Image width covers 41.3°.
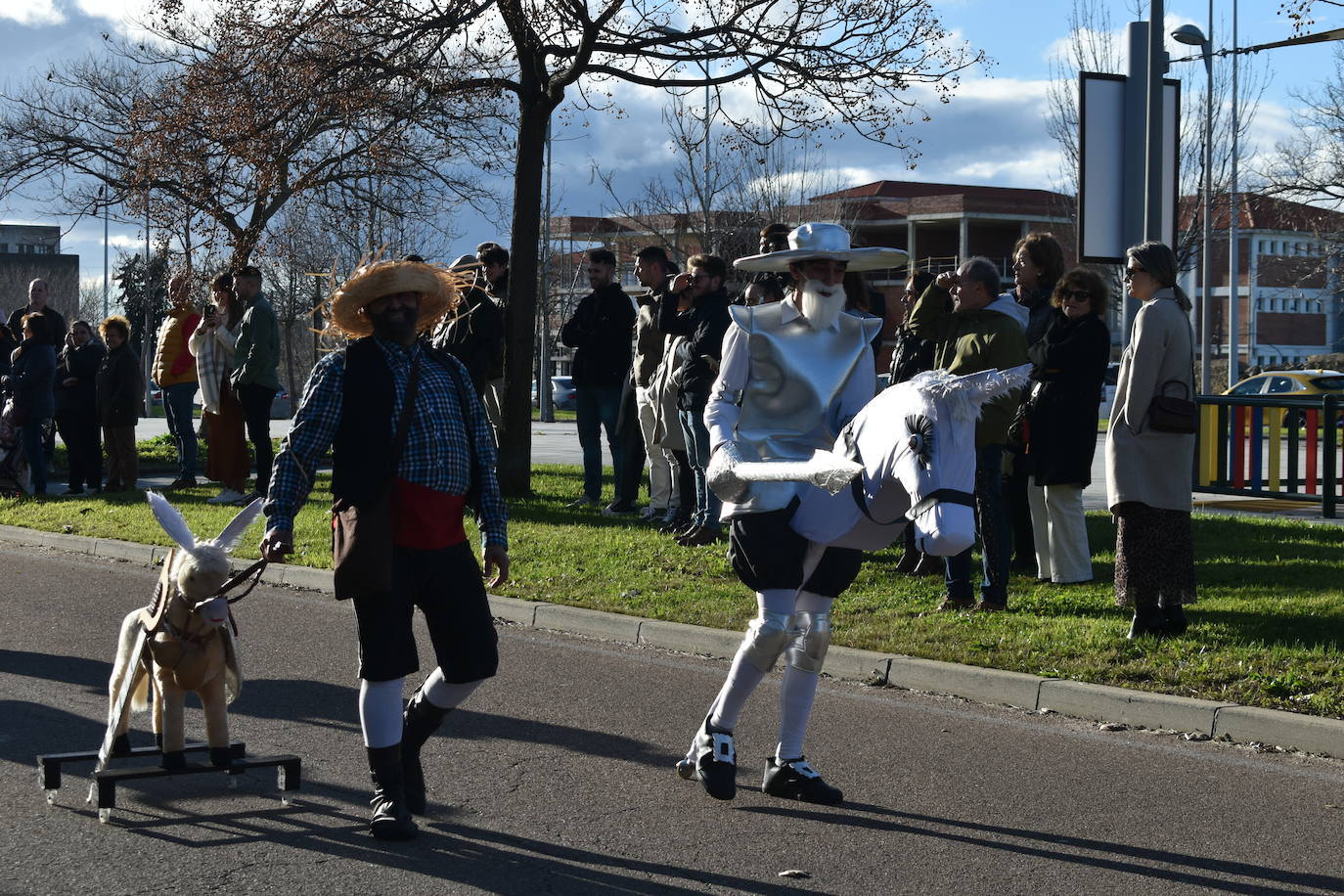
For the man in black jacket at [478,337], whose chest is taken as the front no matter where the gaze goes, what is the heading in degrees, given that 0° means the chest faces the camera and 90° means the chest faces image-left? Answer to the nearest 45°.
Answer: approximately 90°

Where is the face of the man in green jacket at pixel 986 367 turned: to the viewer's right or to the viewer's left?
to the viewer's left

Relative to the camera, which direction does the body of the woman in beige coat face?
to the viewer's left

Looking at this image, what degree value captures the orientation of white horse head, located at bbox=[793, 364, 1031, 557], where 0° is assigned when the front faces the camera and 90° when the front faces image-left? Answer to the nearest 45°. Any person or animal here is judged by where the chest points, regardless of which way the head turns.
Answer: approximately 315°

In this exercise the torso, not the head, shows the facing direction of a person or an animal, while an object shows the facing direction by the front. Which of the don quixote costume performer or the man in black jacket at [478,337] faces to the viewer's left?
the man in black jacket

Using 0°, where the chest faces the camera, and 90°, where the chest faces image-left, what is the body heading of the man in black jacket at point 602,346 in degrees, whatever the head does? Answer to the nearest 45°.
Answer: approximately 45°
